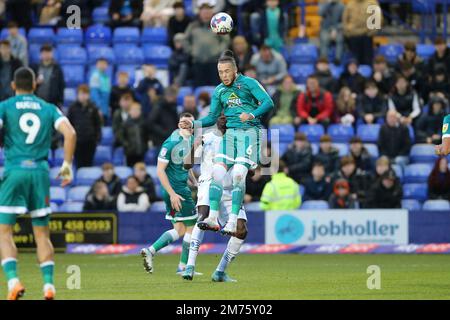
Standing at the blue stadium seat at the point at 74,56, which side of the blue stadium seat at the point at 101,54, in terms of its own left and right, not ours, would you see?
right

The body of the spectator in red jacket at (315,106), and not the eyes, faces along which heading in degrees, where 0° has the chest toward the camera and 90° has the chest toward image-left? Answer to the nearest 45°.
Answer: approximately 0°

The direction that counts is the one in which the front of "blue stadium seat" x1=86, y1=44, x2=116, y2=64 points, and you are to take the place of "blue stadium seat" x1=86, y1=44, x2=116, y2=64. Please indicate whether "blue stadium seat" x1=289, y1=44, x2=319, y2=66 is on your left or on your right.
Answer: on your left

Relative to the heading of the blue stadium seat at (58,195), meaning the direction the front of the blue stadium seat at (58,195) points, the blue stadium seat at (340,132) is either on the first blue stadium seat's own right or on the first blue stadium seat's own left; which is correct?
on the first blue stadium seat's own left

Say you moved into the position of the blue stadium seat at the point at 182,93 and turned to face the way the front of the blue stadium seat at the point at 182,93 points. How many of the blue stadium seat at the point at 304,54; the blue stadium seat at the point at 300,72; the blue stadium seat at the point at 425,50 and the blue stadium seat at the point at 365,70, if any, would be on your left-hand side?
4

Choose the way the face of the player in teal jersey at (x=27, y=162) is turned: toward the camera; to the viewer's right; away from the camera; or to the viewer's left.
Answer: away from the camera
